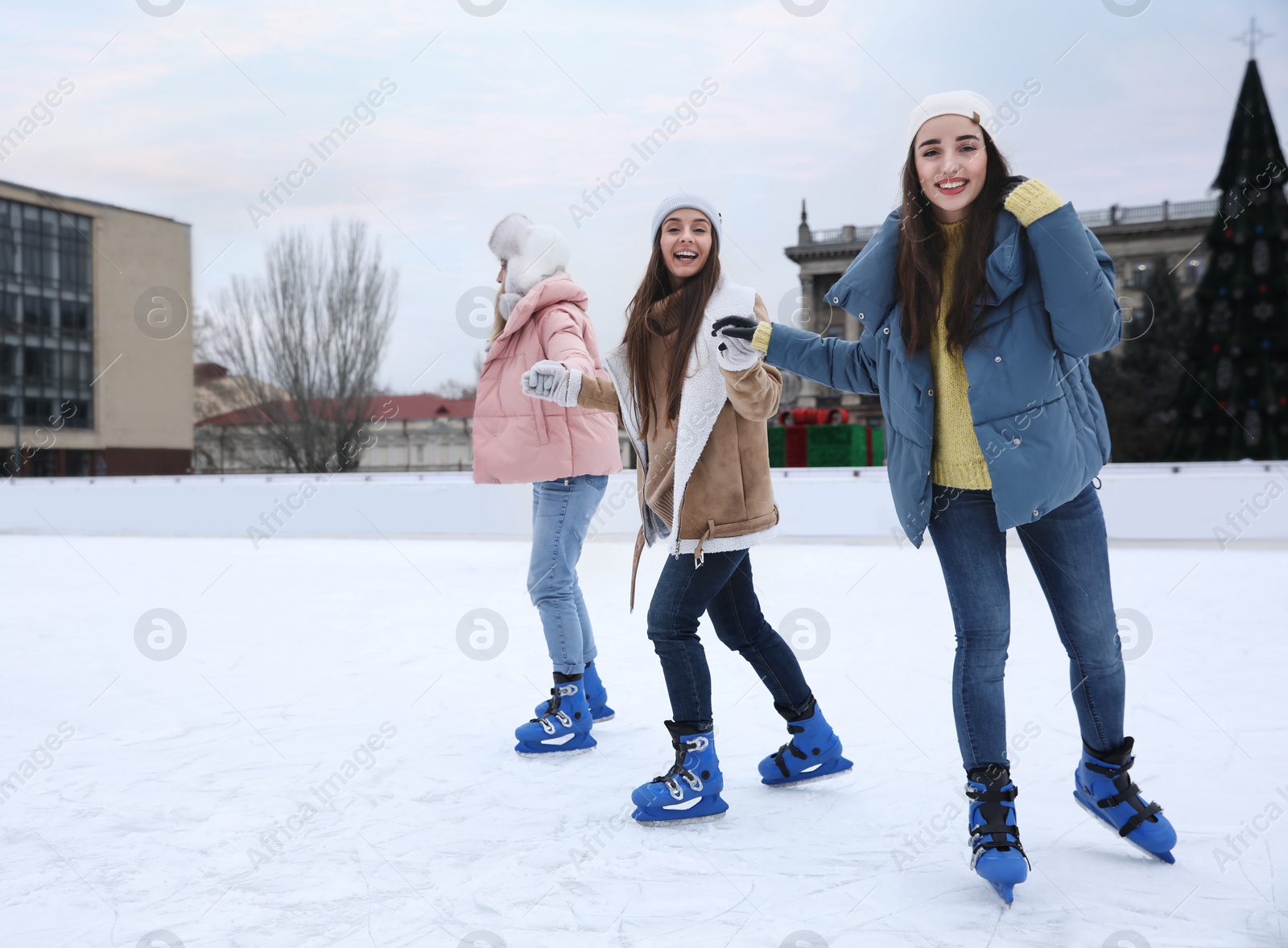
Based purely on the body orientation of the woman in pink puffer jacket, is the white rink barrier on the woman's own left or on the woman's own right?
on the woman's own right

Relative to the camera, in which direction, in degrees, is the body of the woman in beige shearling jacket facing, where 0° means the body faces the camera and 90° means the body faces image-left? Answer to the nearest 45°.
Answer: approximately 45°

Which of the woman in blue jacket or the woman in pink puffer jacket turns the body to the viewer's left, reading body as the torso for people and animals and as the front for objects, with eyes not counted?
the woman in pink puffer jacket

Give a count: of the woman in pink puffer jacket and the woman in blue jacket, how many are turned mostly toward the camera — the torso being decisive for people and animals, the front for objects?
1

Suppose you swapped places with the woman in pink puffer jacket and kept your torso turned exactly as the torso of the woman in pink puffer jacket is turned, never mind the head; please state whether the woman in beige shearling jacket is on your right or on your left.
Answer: on your left

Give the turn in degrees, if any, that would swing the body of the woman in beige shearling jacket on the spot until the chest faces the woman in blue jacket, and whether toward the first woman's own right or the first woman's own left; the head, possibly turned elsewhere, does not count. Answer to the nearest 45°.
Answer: approximately 90° to the first woman's own left

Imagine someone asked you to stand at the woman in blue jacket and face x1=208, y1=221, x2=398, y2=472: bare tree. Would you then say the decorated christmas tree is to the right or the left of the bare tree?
right

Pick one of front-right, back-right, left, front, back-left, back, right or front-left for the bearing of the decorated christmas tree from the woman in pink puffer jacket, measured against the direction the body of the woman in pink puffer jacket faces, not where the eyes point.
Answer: back-right

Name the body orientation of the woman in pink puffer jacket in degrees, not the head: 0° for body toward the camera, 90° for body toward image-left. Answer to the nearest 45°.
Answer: approximately 90°

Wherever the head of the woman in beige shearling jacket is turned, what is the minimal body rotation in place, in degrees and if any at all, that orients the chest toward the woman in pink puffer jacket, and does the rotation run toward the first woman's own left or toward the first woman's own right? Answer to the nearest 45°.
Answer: approximately 90° to the first woman's own right
